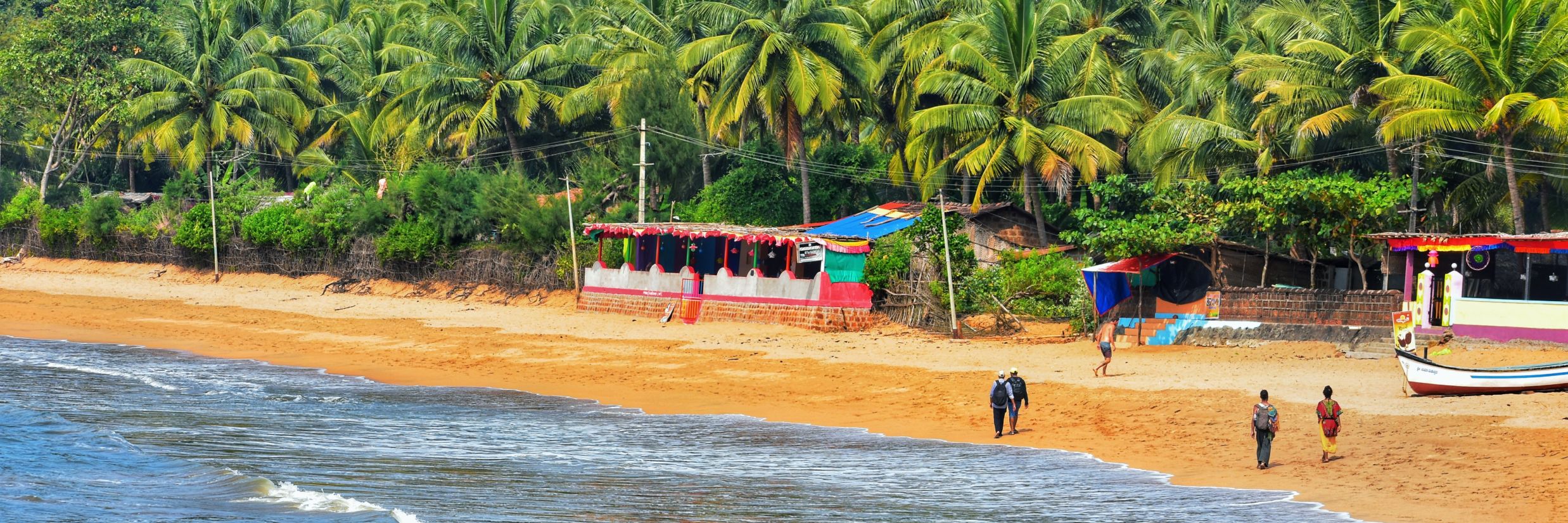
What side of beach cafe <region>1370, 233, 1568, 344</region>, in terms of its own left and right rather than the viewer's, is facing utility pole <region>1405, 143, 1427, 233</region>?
back

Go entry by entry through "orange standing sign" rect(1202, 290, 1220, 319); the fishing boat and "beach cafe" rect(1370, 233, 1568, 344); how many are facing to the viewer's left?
1

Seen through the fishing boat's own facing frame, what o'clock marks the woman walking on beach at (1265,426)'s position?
The woman walking on beach is roughly at 10 o'clock from the fishing boat.

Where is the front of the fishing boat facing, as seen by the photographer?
facing to the left of the viewer

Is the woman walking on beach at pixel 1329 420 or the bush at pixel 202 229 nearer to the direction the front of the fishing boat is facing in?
the bush

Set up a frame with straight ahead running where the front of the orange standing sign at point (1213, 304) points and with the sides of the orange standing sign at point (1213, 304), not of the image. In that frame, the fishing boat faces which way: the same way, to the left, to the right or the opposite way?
to the right

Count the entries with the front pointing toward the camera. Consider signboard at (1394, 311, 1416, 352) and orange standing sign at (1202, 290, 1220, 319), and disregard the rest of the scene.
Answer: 2

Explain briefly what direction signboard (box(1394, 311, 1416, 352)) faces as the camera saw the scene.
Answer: facing the viewer

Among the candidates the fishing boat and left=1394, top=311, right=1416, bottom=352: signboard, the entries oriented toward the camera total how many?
1

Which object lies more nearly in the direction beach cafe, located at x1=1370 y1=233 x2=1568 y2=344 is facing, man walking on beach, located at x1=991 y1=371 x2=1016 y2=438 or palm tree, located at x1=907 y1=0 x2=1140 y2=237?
the man walking on beach

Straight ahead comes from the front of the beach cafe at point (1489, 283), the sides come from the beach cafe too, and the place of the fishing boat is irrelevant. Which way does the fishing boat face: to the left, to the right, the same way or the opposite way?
to the right

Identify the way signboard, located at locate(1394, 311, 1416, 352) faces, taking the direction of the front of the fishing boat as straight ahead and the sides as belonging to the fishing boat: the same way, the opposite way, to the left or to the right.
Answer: to the left

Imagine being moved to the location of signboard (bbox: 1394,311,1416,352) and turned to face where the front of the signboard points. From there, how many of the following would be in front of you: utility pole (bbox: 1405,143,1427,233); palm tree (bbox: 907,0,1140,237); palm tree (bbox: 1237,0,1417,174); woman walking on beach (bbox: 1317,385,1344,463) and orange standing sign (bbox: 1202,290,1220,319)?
1

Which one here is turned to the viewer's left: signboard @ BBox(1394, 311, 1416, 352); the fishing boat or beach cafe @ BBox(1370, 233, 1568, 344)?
the fishing boat

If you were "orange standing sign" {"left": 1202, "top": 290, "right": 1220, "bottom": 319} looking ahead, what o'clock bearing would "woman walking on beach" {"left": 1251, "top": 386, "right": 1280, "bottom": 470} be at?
The woman walking on beach is roughly at 12 o'clock from the orange standing sign.

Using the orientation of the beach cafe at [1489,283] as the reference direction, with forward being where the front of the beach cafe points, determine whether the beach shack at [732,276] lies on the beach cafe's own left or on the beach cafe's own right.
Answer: on the beach cafe's own right
